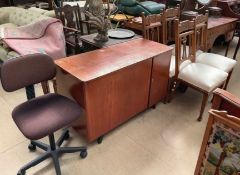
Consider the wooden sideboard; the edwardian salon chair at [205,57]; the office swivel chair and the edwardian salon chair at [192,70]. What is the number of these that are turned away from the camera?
0

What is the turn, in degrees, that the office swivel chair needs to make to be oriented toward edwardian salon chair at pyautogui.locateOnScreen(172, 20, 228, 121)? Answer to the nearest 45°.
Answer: approximately 45° to its left

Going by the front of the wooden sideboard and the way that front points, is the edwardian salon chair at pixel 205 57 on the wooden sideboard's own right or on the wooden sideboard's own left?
on the wooden sideboard's own left

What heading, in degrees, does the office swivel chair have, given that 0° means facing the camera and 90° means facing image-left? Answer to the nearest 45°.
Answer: approximately 315°

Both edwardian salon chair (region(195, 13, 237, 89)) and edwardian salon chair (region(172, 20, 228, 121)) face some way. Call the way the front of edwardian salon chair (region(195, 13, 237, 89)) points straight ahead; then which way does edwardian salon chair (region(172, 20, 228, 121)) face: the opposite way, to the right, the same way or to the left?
the same way

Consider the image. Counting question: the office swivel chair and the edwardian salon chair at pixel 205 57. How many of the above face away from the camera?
0

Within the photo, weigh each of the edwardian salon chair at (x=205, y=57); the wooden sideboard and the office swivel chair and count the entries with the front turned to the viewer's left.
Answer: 0
